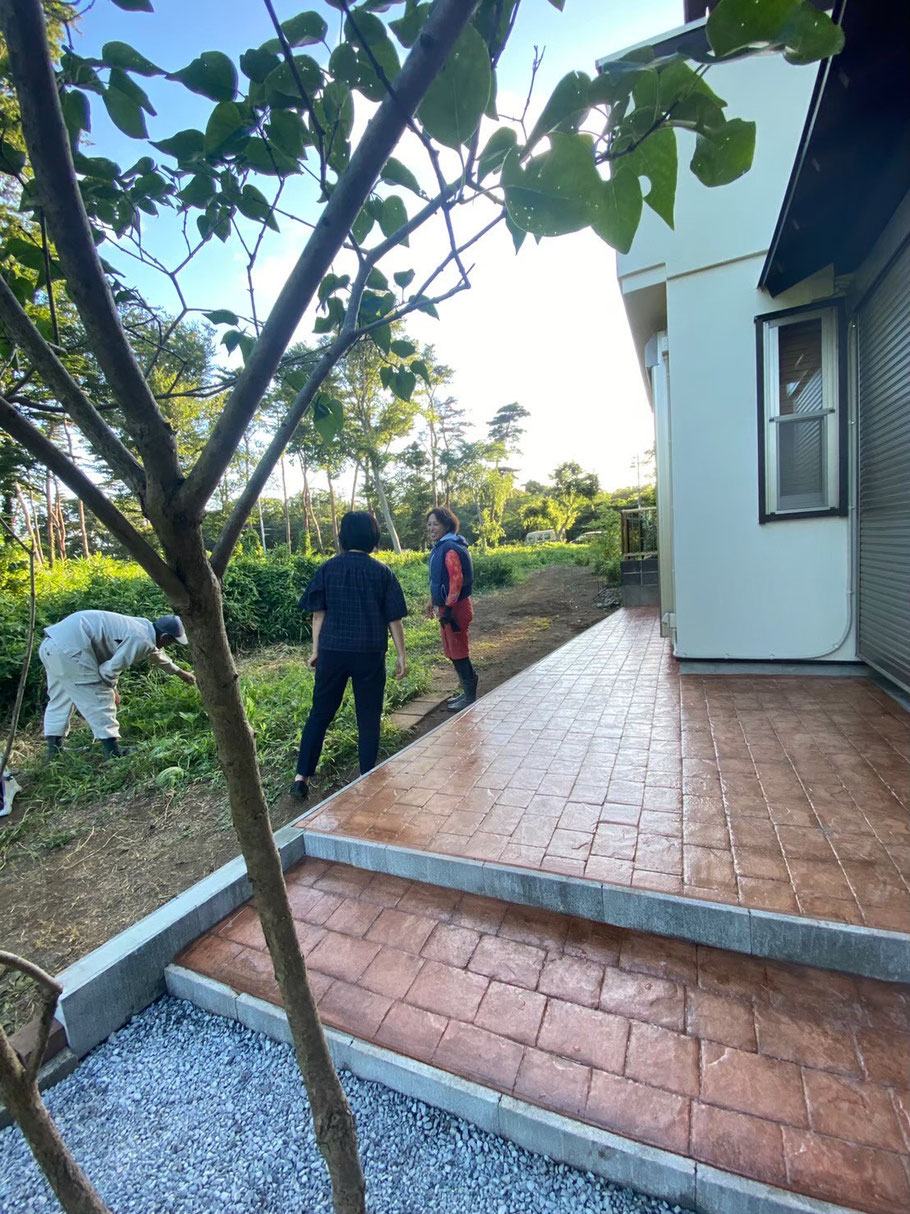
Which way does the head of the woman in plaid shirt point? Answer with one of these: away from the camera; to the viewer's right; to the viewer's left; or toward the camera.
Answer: away from the camera

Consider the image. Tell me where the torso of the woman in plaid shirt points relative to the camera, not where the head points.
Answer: away from the camera

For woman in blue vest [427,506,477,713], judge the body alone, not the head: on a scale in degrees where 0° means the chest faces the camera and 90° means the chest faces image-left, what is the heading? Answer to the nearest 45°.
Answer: approximately 90°

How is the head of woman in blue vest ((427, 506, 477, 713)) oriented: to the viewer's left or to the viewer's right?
to the viewer's left

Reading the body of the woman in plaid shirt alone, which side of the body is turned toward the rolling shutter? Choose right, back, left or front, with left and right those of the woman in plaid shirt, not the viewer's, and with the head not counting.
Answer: right

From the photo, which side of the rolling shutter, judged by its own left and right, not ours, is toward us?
left

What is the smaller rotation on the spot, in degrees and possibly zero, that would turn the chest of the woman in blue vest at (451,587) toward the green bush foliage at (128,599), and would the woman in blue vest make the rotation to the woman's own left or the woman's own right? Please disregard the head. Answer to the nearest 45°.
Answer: approximately 45° to the woman's own right

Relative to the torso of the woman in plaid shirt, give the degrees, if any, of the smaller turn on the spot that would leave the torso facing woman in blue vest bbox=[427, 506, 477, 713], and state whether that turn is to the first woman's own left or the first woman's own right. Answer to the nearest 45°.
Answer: approximately 45° to the first woman's own right
